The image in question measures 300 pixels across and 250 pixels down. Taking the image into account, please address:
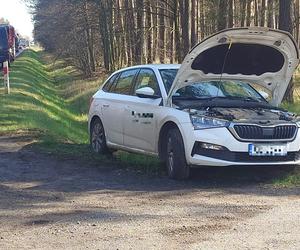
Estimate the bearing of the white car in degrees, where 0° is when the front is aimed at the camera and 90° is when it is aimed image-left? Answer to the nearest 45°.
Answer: approximately 315°
